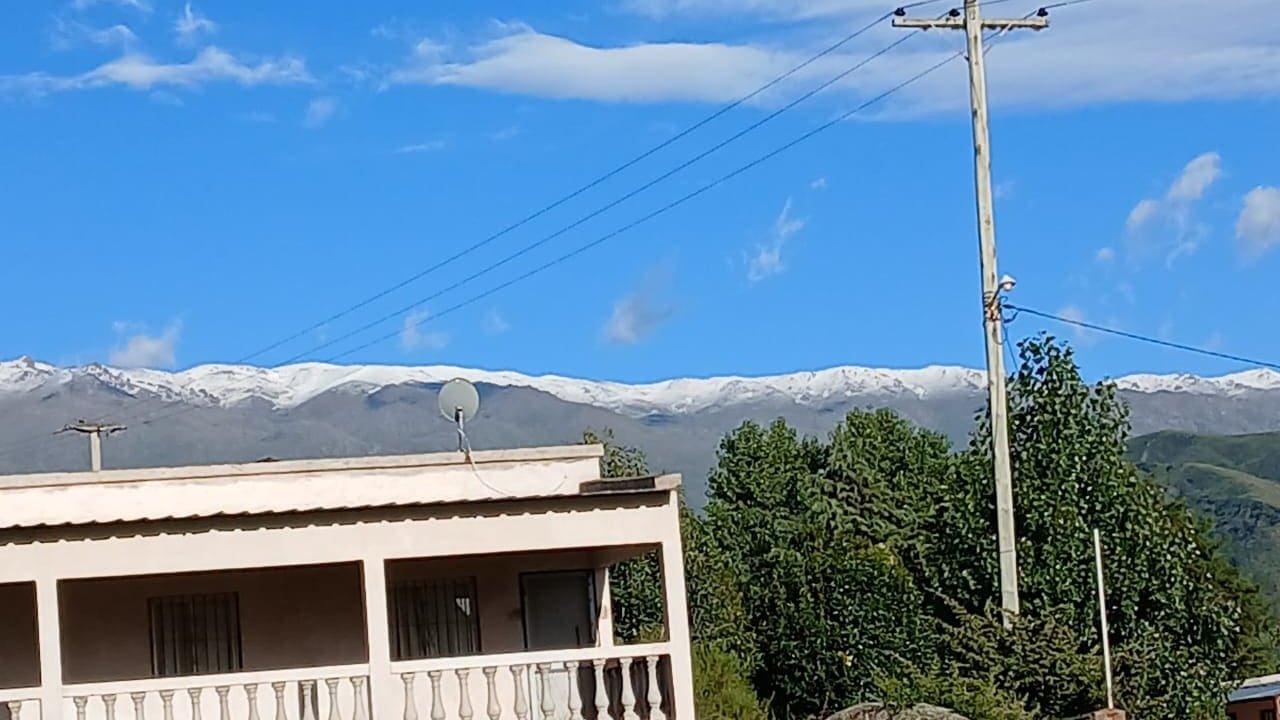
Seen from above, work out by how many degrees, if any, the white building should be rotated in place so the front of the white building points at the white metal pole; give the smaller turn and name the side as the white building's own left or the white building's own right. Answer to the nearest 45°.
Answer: approximately 135° to the white building's own left

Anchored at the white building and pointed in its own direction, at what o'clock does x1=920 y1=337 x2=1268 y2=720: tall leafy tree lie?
The tall leafy tree is roughly at 8 o'clock from the white building.

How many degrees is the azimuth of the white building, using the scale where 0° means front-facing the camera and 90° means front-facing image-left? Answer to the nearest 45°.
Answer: approximately 0°
